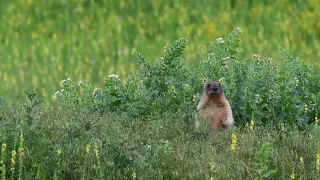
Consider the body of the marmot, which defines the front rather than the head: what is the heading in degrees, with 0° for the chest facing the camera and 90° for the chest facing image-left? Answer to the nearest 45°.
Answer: approximately 0°
